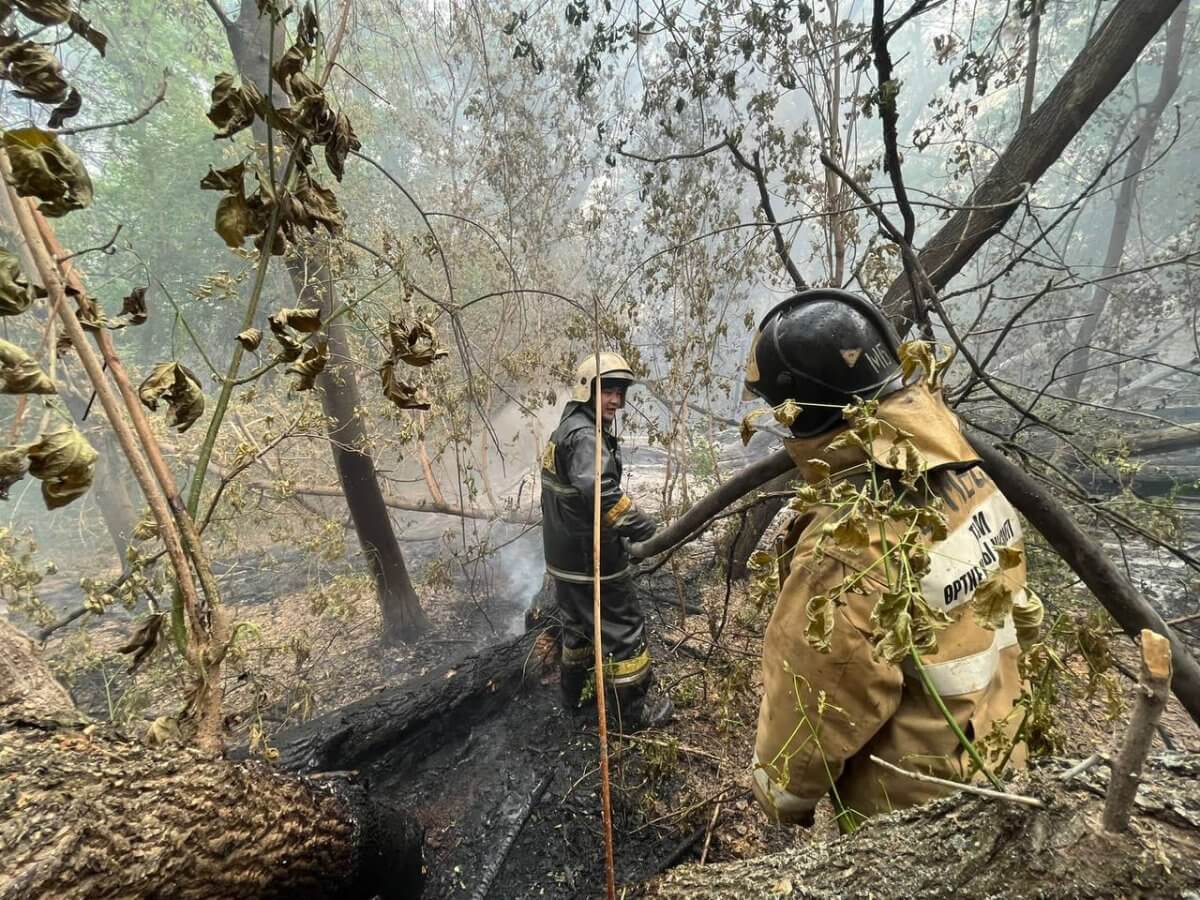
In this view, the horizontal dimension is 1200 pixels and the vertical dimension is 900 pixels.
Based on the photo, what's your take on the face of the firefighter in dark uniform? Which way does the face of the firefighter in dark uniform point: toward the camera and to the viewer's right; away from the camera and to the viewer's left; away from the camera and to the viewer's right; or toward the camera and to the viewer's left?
toward the camera and to the viewer's right

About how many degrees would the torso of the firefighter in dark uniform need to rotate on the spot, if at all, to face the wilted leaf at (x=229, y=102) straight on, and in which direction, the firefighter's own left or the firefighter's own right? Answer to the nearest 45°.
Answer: approximately 90° to the firefighter's own right

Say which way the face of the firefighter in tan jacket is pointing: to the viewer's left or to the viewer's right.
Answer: to the viewer's left

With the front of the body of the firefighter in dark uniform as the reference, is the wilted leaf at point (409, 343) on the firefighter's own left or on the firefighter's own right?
on the firefighter's own right

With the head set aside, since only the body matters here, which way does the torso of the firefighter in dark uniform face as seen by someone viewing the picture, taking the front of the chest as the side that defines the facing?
to the viewer's right

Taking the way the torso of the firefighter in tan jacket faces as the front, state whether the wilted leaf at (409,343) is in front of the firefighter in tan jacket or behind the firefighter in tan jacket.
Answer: in front

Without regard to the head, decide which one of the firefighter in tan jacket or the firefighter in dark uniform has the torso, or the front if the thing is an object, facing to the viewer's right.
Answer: the firefighter in dark uniform

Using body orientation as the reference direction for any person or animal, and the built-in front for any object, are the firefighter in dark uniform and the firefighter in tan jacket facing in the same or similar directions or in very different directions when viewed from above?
very different directions

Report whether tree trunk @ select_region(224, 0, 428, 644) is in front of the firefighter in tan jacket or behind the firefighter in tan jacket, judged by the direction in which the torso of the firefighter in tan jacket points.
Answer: in front

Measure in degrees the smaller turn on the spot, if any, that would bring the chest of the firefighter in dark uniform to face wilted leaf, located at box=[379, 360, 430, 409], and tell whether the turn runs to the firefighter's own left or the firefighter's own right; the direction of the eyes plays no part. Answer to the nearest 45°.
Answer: approximately 90° to the firefighter's own right
